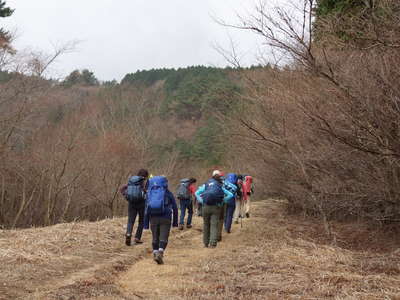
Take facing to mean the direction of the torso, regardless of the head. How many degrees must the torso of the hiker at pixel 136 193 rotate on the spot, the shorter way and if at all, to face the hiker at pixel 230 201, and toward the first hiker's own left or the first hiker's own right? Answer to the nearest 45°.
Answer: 0° — they already face them

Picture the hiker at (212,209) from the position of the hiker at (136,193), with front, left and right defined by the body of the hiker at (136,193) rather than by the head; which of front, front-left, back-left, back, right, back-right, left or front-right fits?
front-right

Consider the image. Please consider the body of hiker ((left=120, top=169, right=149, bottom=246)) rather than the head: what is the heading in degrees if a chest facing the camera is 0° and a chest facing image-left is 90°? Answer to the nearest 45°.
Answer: approximately 225°

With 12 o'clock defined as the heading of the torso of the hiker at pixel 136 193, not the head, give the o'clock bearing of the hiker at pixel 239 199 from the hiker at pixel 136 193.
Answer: the hiker at pixel 239 199 is roughly at 12 o'clock from the hiker at pixel 136 193.

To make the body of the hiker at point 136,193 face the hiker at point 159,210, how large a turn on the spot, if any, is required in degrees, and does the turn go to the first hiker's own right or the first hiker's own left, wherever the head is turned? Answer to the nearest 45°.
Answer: approximately 135° to the first hiker's own right

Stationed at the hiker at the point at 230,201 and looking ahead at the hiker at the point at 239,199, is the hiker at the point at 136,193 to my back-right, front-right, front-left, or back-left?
back-left

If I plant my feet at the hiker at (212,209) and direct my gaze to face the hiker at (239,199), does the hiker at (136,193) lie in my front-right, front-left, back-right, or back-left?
back-left
